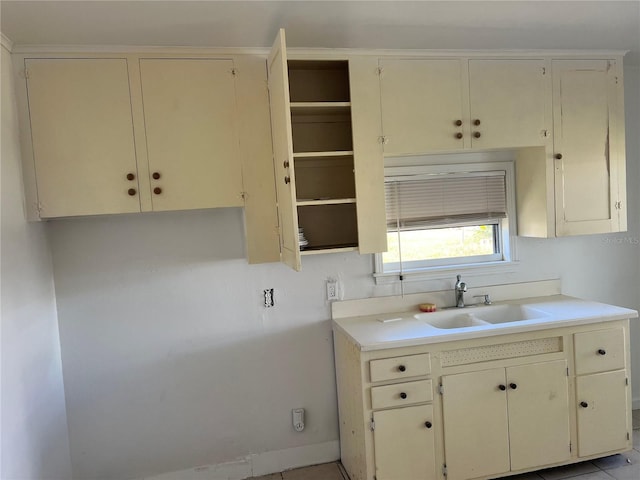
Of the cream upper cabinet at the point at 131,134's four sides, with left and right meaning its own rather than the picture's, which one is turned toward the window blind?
left

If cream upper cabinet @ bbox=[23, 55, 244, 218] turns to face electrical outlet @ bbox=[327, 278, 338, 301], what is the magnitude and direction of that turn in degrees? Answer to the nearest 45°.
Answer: approximately 90° to its left

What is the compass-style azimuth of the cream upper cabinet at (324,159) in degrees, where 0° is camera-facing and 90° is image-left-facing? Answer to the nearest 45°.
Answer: approximately 0°

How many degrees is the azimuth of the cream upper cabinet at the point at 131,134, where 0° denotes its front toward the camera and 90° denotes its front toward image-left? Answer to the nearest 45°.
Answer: approximately 0°
